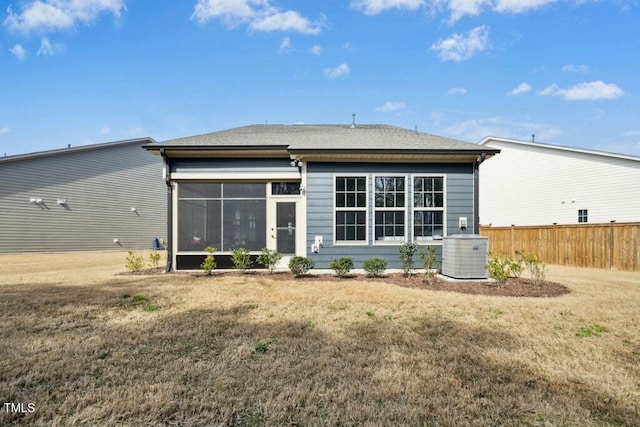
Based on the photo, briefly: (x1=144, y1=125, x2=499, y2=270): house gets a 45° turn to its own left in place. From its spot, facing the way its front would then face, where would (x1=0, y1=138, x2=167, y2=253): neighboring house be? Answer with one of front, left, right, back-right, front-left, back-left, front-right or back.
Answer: front

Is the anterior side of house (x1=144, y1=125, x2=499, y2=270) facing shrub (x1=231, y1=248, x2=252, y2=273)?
no

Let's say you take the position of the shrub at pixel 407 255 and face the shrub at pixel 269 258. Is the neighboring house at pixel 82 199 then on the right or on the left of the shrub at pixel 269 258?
right

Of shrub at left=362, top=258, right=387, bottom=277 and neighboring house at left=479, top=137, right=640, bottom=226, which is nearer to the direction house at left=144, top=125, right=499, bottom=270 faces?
the neighboring house

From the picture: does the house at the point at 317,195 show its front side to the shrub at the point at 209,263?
no

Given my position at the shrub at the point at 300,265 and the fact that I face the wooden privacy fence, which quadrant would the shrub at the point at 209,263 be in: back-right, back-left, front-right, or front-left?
back-left

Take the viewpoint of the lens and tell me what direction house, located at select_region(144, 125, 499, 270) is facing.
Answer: facing away from the viewer
